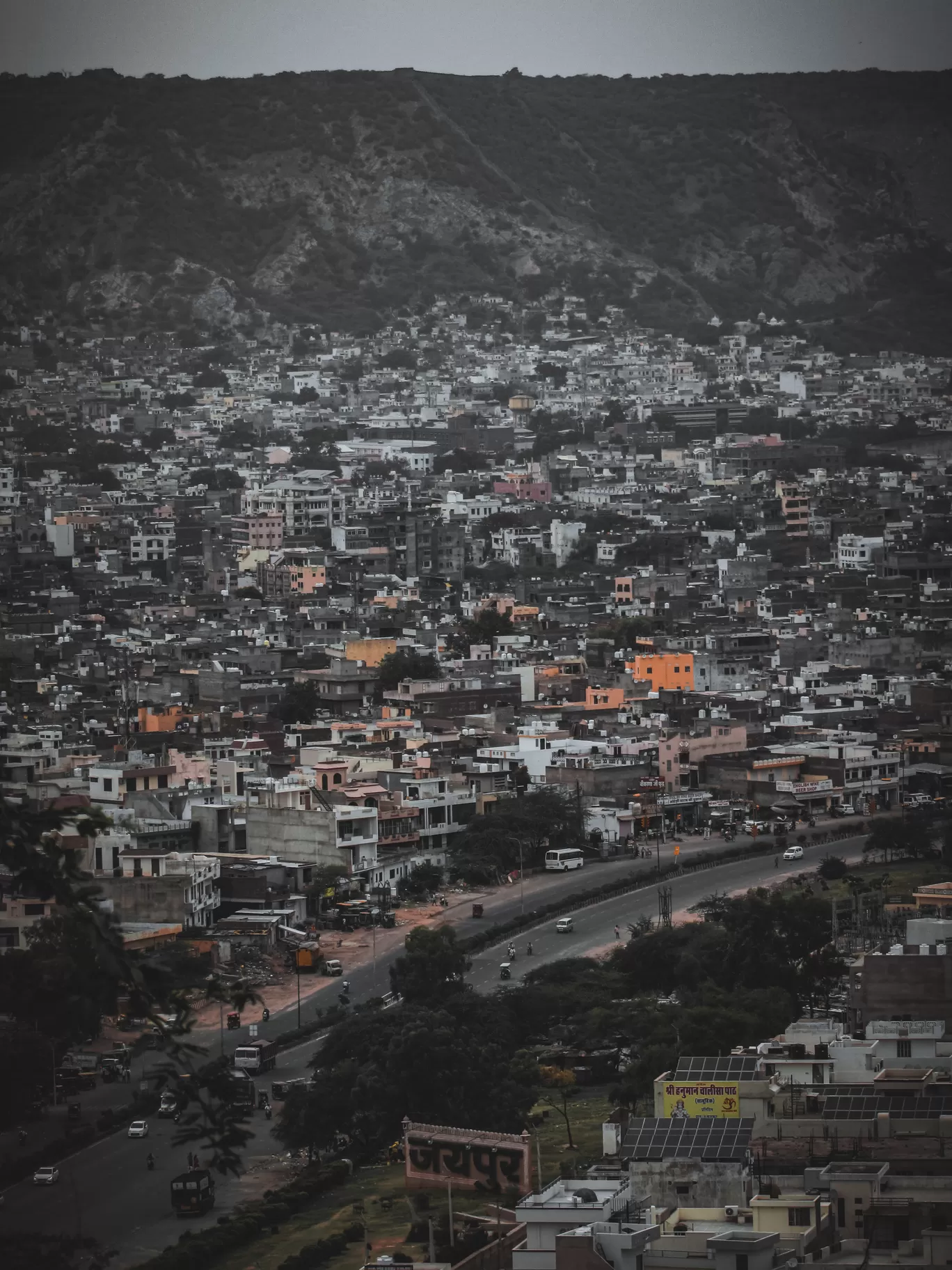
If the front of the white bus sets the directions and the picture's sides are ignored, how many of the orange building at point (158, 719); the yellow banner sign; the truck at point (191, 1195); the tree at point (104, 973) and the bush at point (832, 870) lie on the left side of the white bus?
1

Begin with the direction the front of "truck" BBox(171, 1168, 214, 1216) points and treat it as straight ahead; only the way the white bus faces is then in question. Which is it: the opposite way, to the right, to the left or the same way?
the opposite way

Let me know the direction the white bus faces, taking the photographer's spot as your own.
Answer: facing away from the viewer and to the right of the viewer

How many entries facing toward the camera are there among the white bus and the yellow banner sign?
1

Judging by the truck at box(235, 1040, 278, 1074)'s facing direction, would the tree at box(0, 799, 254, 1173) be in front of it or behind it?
in front

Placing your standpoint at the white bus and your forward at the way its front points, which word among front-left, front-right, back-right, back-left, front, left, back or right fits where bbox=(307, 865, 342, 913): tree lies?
back

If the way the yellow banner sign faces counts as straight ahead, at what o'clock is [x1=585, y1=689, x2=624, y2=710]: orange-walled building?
The orange-walled building is roughly at 6 o'clock from the yellow banner sign.

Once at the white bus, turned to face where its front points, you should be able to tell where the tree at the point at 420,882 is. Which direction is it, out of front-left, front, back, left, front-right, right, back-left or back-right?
back

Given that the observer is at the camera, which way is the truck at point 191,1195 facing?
facing the viewer and to the left of the viewer

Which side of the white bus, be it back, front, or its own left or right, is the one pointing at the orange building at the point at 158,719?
left

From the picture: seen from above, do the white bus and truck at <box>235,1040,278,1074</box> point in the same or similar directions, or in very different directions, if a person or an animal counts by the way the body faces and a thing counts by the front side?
very different directions

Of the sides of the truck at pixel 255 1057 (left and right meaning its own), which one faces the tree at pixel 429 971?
back

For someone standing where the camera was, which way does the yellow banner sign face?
facing the viewer

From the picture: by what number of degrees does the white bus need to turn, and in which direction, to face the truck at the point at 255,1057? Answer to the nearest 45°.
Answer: approximately 135° to its right

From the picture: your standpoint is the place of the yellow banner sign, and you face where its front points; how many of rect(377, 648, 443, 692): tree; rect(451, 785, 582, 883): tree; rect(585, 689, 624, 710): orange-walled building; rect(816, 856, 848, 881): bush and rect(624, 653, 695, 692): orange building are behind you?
5
